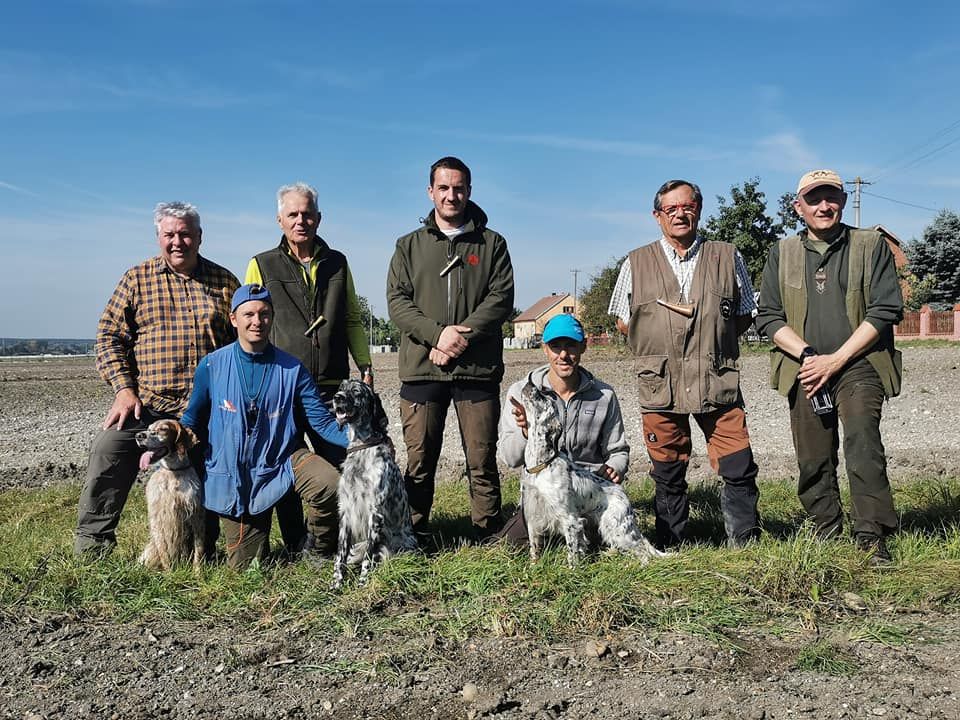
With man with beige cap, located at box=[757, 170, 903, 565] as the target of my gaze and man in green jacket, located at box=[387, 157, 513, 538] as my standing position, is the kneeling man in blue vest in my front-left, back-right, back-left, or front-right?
back-right

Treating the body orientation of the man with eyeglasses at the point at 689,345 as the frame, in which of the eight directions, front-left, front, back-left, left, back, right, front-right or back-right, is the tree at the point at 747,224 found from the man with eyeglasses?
back

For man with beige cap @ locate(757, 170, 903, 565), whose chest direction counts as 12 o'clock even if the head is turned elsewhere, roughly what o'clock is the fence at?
The fence is roughly at 6 o'clock from the man with beige cap.

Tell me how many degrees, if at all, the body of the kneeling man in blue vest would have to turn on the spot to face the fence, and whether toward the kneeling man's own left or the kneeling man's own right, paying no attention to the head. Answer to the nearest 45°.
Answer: approximately 135° to the kneeling man's own left

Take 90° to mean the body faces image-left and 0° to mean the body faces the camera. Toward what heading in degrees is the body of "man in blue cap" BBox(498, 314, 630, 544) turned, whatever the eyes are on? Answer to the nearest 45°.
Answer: approximately 0°

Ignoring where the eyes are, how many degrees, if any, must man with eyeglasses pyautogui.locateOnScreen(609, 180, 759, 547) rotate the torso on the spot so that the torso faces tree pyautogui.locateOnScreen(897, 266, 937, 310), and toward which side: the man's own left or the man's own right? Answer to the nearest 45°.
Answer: approximately 180°
